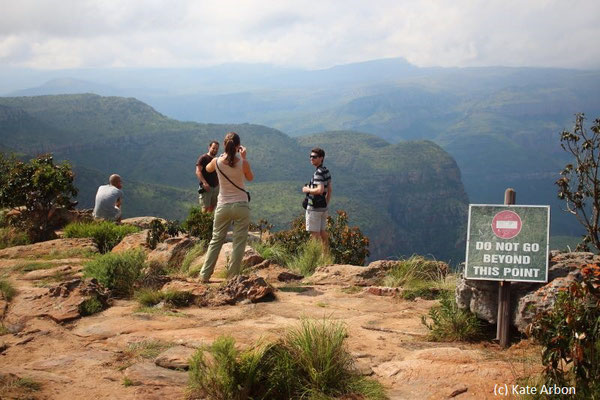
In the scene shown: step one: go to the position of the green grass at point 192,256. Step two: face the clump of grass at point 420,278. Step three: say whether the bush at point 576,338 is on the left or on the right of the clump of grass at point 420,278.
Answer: right

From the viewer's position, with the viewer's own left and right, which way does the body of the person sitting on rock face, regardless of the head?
facing away from the viewer and to the right of the viewer

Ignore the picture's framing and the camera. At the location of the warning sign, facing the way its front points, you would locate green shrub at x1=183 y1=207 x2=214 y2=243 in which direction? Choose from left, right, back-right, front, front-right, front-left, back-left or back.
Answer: back-right

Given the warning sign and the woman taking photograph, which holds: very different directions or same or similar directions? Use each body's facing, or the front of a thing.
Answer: very different directions

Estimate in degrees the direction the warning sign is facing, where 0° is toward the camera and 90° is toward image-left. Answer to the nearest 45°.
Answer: approximately 0°

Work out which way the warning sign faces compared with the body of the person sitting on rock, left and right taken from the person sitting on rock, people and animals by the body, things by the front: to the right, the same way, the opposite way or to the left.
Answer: the opposite way

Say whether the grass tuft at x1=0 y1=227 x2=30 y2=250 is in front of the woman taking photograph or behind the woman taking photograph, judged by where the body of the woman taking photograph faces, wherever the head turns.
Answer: in front

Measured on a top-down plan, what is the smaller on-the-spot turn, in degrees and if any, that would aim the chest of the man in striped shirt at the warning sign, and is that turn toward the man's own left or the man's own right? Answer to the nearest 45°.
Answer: approximately 90° to the man's own left

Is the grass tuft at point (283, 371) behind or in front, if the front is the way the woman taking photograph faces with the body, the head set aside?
behind

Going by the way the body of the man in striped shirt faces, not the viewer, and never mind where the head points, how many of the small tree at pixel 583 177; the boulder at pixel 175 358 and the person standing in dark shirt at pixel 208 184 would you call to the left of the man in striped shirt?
1

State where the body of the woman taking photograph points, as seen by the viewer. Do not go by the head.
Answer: away from the camera

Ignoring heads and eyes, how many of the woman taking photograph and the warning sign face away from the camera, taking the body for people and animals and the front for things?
1

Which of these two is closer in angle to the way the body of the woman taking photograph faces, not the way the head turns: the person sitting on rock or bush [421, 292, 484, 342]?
the person sitting on rock
